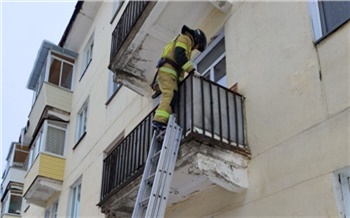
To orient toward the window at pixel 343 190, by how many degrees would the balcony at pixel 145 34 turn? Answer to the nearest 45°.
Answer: approximately 90° to its left

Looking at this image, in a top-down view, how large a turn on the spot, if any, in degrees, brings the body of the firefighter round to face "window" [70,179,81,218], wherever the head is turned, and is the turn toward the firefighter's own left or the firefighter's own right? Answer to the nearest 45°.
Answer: approximately 90° to the firefighter's own left

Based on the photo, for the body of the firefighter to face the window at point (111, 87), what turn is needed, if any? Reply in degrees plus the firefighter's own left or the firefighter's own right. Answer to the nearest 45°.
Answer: approximately 90° to the firefighter's own left

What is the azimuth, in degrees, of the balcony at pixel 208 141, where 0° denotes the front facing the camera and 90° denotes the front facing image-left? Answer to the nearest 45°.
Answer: approximately 45°

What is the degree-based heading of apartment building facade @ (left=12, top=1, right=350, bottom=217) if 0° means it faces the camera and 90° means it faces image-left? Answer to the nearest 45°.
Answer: approximately 45°

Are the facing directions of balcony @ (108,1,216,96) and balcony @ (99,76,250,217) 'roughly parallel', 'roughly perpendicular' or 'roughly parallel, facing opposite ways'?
roughly parallel

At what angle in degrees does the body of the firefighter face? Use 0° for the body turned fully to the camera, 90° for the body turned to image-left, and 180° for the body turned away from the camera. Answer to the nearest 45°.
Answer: approximately 270°

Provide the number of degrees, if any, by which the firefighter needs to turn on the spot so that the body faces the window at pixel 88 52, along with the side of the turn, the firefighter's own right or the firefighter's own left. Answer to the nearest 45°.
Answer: approximately 90° to the firefighter's own left

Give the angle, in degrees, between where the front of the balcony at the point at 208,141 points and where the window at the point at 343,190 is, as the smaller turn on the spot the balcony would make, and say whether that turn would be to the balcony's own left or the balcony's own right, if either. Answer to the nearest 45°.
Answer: approximately 90° to the balcony's own left

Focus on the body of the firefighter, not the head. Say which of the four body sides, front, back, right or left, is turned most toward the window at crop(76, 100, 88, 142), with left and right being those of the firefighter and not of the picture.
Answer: left

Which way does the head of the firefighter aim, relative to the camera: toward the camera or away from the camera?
away from the camera

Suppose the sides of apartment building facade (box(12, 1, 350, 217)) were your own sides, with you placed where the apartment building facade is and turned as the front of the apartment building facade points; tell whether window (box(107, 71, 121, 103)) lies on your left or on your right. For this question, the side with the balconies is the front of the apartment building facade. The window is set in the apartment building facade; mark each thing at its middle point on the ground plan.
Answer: on your right
